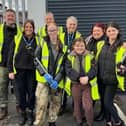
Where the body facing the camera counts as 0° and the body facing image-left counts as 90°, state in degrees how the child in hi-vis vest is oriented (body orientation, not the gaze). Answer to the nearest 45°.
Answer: approximately 0°

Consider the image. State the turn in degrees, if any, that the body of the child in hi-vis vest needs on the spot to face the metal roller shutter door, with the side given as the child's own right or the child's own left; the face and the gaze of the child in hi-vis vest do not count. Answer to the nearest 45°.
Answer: approximately 180°

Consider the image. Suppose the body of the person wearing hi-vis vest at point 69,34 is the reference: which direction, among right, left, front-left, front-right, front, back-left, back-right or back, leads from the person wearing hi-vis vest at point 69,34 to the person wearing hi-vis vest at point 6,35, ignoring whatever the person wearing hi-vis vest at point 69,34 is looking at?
right

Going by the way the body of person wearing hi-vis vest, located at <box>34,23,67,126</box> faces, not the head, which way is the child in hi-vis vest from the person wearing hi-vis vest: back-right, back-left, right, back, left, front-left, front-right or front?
left

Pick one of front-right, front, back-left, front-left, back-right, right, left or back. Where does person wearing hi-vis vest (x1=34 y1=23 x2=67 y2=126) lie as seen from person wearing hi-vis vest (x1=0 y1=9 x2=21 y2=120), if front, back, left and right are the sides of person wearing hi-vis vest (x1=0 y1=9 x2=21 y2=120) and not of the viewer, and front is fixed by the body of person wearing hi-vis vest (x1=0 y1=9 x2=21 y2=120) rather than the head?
front-left

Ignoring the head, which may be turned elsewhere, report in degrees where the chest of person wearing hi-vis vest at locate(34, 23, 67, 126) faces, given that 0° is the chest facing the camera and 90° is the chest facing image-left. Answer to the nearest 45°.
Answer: approximately 0°
